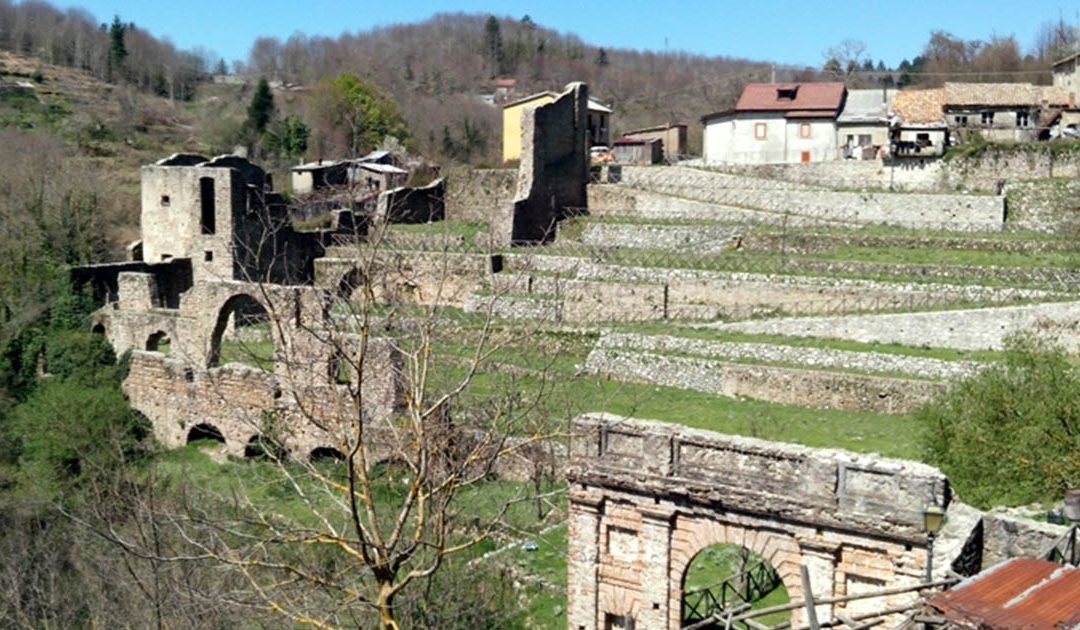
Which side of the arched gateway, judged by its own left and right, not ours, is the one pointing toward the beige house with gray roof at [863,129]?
back

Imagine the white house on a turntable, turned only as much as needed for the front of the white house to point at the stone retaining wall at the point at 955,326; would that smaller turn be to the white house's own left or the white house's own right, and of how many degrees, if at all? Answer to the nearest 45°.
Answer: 0° — it already faces it

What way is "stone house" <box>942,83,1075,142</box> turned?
toward the camera

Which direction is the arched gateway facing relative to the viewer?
toward the camera

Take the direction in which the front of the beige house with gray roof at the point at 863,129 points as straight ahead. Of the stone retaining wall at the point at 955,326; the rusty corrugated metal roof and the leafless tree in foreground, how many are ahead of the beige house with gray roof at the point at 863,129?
3

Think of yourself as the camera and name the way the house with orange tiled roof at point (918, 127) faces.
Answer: facing the viewer

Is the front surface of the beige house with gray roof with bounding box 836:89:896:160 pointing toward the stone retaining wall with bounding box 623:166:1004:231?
yes

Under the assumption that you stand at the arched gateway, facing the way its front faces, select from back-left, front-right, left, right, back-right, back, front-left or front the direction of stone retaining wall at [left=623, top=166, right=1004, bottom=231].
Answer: back

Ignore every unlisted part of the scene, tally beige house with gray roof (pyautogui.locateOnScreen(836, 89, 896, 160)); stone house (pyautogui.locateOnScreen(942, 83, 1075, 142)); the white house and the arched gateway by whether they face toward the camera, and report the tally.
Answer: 4

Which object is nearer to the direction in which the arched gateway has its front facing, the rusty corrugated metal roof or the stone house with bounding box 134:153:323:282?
the rusty corrugated metal roof

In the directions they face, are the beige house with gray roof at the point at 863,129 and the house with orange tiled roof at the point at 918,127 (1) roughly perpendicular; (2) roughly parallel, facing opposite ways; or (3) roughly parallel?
roughly parallel

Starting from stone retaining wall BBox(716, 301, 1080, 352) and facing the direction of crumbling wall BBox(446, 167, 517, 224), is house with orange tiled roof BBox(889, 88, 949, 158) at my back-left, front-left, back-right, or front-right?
front-right

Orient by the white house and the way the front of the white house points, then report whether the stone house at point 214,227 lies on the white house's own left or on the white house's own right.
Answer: on the white house's own right

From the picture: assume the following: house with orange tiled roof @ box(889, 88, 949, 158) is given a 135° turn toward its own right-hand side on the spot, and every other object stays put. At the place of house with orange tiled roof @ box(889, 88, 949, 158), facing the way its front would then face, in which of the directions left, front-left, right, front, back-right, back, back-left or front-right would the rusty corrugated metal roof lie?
back-left

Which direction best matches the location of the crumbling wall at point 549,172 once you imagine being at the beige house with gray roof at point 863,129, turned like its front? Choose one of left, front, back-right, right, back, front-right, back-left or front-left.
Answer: front-right
